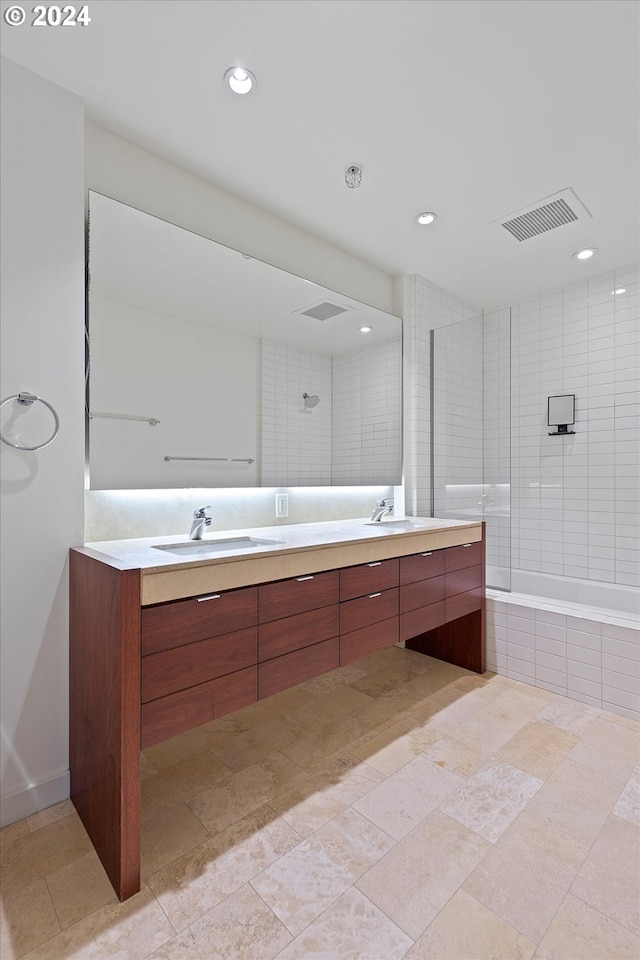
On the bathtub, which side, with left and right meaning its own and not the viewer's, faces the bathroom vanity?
front

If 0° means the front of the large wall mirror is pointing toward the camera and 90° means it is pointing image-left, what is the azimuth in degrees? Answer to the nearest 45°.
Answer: approximately 315°

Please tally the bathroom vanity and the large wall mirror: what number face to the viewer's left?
0

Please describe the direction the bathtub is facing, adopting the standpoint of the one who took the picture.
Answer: facing the viewer and to the left of the viewer

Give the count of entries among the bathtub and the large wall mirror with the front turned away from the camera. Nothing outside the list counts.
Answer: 0

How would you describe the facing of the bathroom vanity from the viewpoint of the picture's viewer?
facing the viewer and to the right of the viewer

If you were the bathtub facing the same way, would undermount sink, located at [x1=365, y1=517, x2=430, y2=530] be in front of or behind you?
in front

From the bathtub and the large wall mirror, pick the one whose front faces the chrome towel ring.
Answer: the bathtub

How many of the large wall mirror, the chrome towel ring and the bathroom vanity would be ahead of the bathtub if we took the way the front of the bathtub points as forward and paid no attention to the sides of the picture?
3
